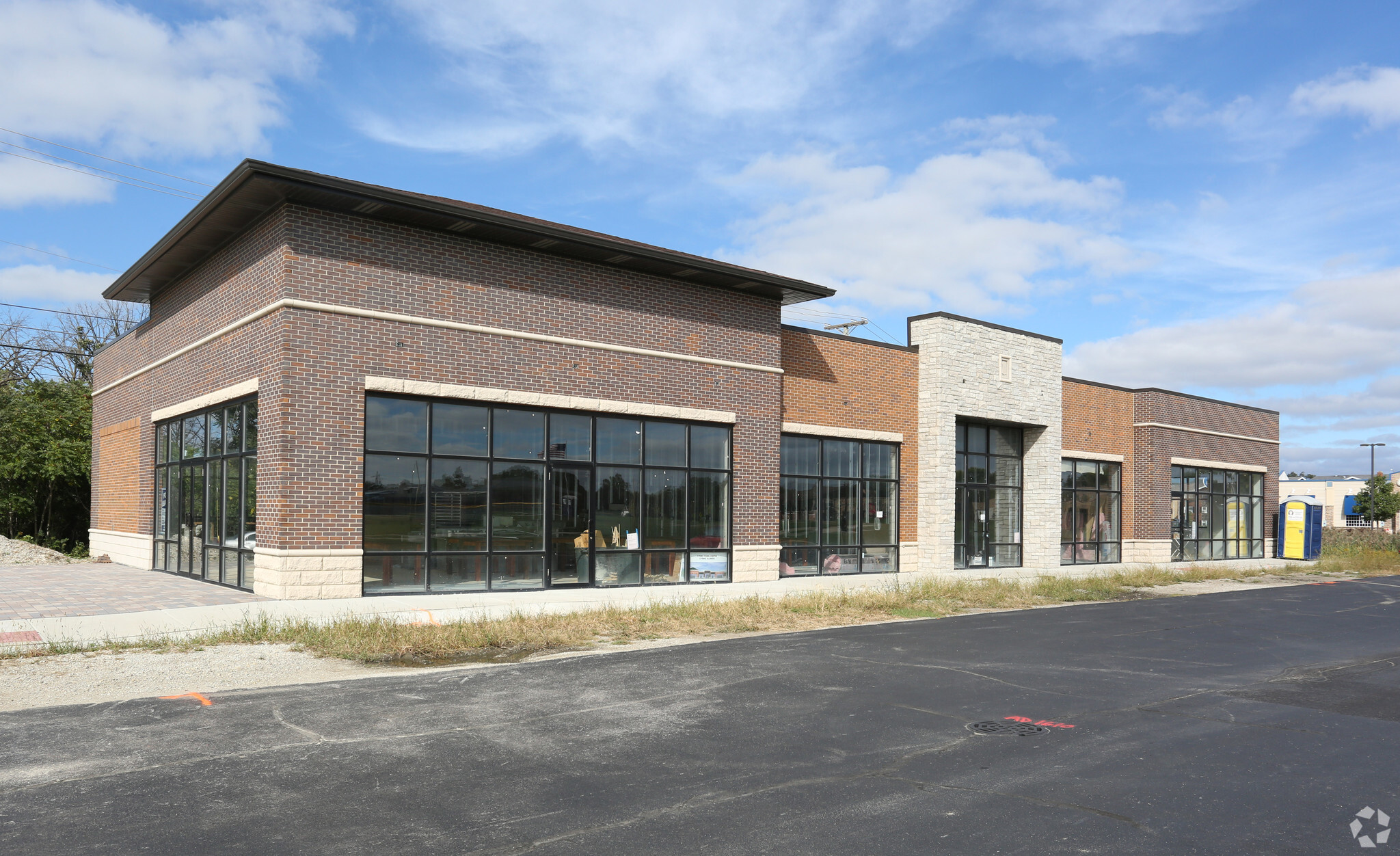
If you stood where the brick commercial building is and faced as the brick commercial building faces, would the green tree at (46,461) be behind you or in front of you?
behind

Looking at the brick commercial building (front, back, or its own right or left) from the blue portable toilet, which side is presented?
left

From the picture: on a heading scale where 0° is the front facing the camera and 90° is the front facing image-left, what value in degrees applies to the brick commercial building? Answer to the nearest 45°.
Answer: approximately 315°

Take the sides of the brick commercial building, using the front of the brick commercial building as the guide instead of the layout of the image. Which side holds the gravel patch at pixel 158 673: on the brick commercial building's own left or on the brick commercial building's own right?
on the brick commercial building's own right
